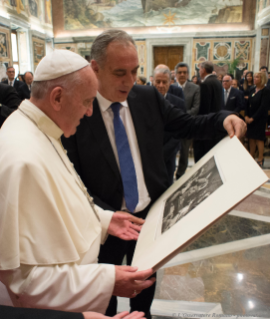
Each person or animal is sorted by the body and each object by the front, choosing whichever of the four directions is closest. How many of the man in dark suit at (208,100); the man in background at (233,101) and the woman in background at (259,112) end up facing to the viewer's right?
0

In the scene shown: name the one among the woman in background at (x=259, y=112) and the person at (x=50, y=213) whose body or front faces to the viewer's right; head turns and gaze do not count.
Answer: the person

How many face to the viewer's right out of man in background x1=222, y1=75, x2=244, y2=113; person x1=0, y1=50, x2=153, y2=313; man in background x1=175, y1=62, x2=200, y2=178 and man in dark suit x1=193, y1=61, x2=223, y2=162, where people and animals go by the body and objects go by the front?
1

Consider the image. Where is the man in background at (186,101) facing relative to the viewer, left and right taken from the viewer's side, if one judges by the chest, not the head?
facing the viewer and to the left of the viewer

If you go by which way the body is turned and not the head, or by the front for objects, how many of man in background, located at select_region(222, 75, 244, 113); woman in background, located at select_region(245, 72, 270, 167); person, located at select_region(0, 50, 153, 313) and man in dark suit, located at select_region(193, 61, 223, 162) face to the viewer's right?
1

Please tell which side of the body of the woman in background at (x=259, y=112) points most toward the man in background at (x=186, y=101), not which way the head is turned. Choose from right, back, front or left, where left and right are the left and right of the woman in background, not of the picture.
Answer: front

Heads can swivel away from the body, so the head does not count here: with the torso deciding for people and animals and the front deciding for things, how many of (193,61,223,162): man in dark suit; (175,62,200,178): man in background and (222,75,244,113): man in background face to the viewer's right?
0

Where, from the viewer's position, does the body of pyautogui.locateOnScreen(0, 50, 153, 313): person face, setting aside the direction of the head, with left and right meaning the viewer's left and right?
facing to the right of the viewer

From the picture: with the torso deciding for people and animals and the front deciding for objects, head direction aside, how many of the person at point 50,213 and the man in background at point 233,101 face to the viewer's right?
1

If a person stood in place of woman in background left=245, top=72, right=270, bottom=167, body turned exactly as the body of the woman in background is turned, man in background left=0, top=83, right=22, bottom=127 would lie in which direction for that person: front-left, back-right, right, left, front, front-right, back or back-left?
front

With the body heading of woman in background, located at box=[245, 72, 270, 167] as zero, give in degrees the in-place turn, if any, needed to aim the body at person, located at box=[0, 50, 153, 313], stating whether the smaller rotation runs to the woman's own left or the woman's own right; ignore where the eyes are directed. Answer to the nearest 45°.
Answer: approximately 45° to the woman's own left

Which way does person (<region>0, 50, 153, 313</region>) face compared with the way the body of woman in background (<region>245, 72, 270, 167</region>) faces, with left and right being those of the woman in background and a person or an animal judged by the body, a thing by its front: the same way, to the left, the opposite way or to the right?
the opposite way
